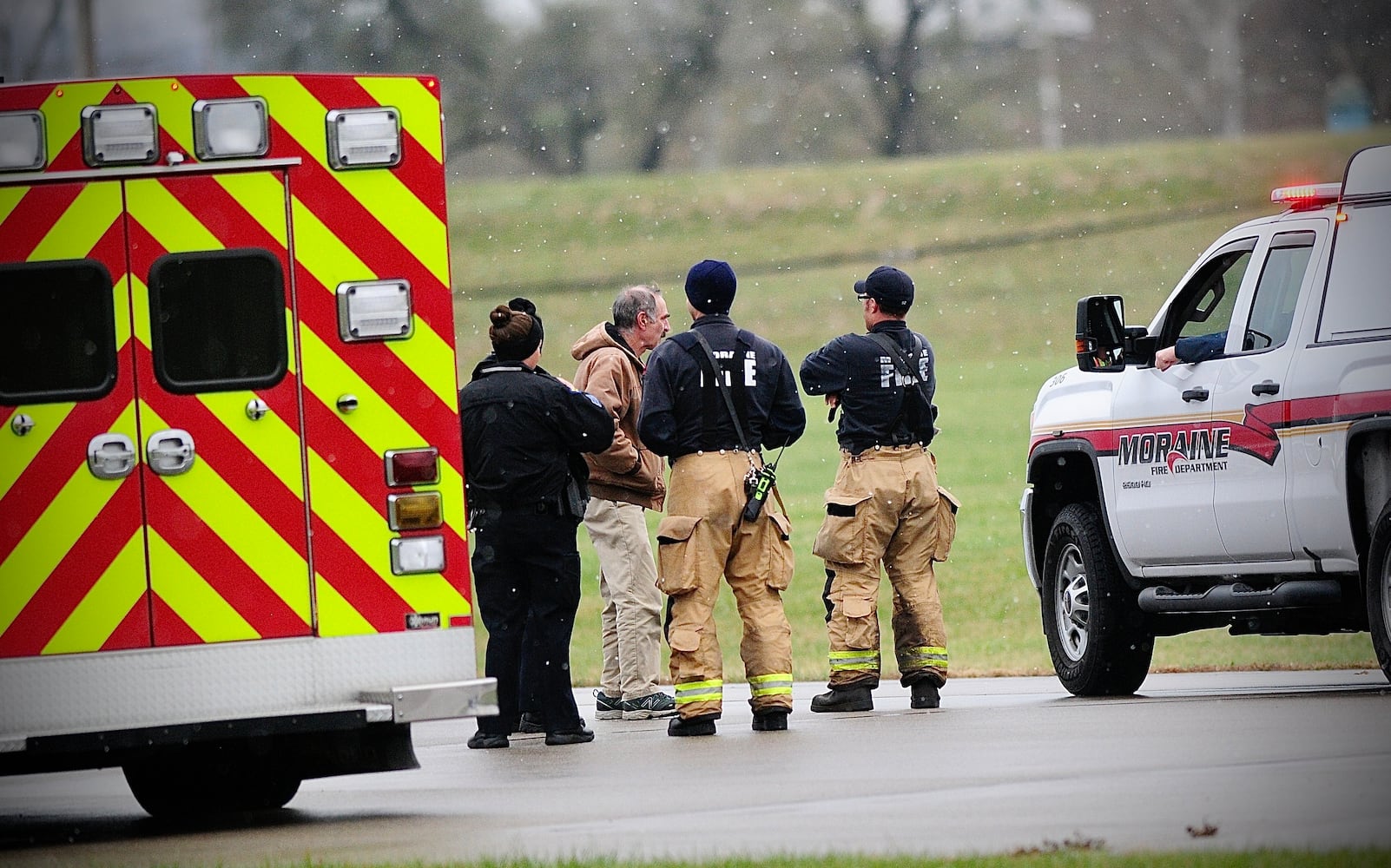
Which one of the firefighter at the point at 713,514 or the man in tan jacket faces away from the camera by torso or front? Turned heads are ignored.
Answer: the firefighter

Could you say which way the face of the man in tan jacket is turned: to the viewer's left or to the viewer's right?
to the viewer's right

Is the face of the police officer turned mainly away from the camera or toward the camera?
away from the camera

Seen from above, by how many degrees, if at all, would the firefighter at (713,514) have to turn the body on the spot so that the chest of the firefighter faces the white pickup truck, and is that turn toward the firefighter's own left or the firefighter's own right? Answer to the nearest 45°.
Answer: approximately 90° to the firefighter's own right

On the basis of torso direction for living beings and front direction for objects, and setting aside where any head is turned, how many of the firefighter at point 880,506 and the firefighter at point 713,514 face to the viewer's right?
0

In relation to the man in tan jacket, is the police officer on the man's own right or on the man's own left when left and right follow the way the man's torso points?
on the man's own right

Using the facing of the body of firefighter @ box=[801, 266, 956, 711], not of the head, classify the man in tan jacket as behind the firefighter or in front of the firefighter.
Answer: in front

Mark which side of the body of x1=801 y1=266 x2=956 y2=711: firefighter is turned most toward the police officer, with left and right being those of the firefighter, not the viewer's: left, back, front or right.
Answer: left

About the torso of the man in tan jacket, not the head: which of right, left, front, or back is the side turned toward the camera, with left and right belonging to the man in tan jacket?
right

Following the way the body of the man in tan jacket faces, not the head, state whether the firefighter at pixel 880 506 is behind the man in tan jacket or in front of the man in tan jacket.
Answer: in front

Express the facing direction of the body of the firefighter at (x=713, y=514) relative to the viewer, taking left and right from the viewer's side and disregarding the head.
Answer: facing away from the viewer

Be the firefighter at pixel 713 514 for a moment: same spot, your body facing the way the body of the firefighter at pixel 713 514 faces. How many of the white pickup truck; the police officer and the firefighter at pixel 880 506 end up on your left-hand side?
1

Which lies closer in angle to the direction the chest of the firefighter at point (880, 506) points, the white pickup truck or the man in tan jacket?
the man in tan jacket

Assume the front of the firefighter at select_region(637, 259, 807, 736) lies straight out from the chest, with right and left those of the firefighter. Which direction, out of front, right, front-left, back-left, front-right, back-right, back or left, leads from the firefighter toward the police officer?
left

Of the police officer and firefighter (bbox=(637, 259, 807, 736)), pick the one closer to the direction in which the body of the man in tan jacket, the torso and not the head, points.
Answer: the firefighter

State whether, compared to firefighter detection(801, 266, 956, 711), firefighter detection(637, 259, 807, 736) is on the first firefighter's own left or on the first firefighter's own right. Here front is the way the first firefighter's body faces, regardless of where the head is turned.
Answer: on the first firefighter's own left

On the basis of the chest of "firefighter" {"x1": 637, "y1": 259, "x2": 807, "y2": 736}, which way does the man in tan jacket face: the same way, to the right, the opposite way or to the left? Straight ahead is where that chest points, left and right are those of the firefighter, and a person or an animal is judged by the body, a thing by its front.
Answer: to the right
